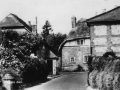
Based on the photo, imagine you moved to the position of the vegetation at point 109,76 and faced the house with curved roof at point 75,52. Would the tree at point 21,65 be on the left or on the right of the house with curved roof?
left

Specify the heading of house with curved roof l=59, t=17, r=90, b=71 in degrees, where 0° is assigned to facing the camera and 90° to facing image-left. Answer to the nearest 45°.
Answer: approximately 0°

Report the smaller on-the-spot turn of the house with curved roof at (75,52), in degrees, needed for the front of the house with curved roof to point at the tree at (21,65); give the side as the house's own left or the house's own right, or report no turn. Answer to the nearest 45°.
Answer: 0° — it already faces it
